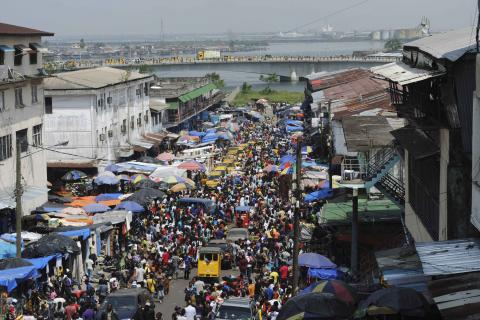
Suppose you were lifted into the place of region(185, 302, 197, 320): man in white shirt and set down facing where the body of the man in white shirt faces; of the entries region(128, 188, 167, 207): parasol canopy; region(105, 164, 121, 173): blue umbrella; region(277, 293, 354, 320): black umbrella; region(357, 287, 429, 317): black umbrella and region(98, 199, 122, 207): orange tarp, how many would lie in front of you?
3

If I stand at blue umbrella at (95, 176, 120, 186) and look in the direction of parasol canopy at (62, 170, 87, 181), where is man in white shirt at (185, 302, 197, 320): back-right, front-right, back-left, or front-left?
back-left

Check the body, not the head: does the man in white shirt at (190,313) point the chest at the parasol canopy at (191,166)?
yes

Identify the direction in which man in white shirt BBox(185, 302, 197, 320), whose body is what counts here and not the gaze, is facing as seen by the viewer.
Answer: away from the camera

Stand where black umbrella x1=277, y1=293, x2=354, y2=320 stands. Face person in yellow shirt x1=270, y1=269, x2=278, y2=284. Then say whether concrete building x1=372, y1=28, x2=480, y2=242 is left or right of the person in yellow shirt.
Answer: right

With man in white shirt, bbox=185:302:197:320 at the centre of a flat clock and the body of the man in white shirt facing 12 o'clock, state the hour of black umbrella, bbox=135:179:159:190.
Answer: The black umbrella is roughly at 12 o'clock from the man in white shirt.

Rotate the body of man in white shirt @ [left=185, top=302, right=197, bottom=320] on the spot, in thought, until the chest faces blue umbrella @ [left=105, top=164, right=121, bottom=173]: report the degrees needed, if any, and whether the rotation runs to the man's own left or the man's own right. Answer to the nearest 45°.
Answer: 0° — they already face it

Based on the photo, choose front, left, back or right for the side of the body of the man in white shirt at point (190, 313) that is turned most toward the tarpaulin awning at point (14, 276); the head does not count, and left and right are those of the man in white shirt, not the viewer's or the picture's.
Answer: left

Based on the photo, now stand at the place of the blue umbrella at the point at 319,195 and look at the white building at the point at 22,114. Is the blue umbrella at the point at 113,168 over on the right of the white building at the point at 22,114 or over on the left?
right

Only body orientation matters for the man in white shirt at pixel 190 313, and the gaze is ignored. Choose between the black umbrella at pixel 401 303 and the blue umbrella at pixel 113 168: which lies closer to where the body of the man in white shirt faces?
the blue umbrella

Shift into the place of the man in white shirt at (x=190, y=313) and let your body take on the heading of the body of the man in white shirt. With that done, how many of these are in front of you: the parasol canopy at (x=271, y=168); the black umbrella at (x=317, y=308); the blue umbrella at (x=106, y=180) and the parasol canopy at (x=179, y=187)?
3

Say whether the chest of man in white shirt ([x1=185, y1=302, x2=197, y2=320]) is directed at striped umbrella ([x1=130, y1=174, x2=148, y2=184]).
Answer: yes

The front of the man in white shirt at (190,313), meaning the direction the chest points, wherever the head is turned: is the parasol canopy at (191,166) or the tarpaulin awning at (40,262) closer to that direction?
the parasol canopy
